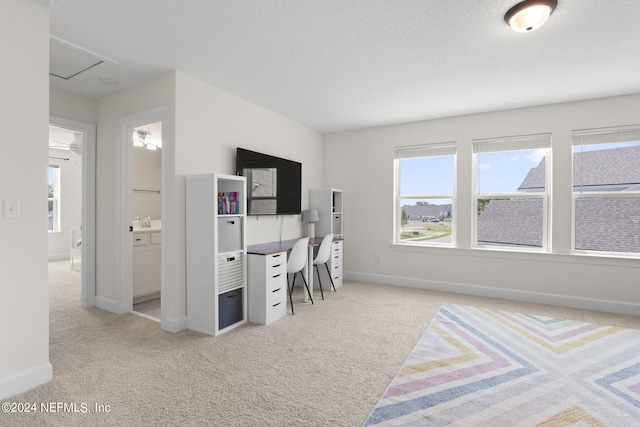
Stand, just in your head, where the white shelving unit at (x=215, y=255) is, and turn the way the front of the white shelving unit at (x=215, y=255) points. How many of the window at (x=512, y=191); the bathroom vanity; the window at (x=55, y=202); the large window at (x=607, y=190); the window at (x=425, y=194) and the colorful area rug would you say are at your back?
2

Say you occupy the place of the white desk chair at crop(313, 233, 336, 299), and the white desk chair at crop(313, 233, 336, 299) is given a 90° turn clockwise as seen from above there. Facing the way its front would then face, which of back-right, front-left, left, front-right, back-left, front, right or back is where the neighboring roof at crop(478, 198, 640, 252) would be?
front-right

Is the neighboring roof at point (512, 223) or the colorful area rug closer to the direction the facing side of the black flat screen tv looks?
the colorful area rug

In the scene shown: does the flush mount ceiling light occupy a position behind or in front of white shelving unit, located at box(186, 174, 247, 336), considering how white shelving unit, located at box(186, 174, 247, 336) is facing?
in front

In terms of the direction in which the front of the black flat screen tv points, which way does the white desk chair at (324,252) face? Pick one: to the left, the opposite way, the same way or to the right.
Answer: the opposite way

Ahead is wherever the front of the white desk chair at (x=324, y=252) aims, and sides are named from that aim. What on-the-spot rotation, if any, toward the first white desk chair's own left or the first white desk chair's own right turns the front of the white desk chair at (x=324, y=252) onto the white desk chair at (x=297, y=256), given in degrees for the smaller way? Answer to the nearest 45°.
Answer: approximately 90° to the first white desk chair's own left

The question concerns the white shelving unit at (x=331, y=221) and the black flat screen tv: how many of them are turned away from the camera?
0

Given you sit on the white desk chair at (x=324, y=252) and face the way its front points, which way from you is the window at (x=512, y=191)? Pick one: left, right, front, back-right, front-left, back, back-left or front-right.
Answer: back-right

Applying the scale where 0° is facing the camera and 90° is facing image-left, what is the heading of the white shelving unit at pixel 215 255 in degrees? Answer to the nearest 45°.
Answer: approximately 315°

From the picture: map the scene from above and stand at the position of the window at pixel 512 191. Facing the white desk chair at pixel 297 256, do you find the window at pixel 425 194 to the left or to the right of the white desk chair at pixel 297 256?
right

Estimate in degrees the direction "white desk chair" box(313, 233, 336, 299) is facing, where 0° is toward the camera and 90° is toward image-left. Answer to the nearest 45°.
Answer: approximately 135°

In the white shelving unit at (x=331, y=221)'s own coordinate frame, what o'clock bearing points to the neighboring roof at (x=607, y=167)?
The neighboring roof is roughly at 11 o'clock from the white shelving unit.
